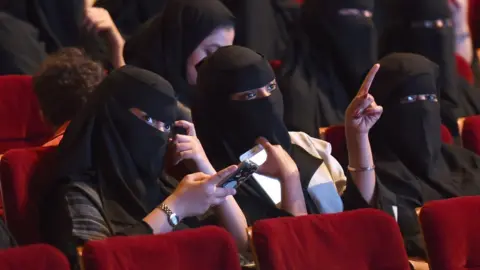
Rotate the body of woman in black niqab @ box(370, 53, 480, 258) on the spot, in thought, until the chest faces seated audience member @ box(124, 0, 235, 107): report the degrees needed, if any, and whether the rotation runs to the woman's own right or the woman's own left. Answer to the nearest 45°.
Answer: approximately 135° to the woman's own right

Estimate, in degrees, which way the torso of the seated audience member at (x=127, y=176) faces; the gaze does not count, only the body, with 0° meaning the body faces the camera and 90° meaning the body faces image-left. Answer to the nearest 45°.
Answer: approximately 315°

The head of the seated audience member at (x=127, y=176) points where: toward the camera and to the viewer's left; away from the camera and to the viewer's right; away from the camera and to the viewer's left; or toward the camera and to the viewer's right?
toward the camera and to the viewer's right

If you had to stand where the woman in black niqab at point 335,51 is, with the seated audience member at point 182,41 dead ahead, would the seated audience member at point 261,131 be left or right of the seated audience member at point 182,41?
left

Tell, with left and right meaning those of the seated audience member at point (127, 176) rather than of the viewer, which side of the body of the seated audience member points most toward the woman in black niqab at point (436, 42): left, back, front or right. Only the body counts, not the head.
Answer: left

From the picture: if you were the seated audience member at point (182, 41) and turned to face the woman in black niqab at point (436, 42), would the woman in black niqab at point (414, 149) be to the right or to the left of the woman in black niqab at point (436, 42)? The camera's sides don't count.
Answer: right

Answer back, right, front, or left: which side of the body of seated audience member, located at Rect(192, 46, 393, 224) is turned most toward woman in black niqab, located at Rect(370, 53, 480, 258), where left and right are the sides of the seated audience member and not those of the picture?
left
